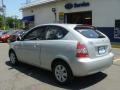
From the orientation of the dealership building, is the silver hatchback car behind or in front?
in front

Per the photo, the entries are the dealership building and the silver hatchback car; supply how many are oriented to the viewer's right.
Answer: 0

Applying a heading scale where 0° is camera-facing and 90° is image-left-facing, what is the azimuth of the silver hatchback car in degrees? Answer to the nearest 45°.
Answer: approximately 135°

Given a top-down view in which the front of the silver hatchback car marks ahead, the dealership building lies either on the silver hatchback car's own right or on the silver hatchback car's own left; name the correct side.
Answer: on the silver hatchback car's own right

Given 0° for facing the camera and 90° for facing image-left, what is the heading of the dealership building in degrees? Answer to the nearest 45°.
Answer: approximately 45°
